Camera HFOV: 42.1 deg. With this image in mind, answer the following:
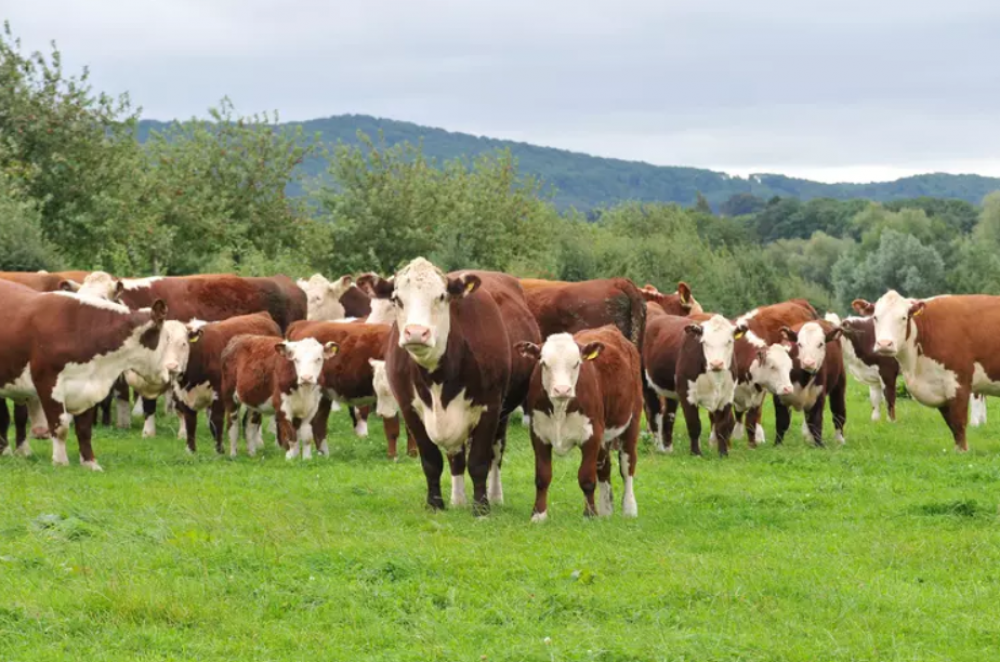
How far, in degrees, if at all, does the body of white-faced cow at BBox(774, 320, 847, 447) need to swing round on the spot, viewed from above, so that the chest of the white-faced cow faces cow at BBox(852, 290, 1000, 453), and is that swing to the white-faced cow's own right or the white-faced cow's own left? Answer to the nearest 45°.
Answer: approximately 90° to the white-faced cow's own left

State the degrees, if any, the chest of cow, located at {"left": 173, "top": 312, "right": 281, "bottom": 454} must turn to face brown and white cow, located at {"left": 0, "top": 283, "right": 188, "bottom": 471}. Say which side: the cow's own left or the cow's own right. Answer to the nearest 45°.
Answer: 0° — it already faces it

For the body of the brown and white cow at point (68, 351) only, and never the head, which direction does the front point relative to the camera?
to the viewer's right

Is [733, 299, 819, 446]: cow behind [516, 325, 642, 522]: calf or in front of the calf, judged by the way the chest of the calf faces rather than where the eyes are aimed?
behind

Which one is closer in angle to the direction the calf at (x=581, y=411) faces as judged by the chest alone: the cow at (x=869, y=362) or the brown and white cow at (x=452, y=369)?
the brown and white cow

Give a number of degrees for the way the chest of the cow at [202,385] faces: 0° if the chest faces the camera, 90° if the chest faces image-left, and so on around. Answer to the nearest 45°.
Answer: approximately 45°

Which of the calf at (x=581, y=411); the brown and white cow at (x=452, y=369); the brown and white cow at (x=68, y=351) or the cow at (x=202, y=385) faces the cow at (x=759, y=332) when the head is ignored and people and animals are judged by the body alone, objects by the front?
the brown and white cow at (x=68, y=351)

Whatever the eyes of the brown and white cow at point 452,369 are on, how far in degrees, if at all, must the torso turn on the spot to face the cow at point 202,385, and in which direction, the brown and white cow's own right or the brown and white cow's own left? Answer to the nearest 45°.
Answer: approximately 90° to the brown and white cow's own right

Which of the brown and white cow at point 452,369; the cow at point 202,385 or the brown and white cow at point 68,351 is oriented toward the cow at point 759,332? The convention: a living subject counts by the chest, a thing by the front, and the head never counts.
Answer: the brown and white cow at point 68,351

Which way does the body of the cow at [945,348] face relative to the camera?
to the viewer's left

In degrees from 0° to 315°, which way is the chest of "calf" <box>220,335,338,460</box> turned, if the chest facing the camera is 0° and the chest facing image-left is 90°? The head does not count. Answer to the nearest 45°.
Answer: approximately 315°
